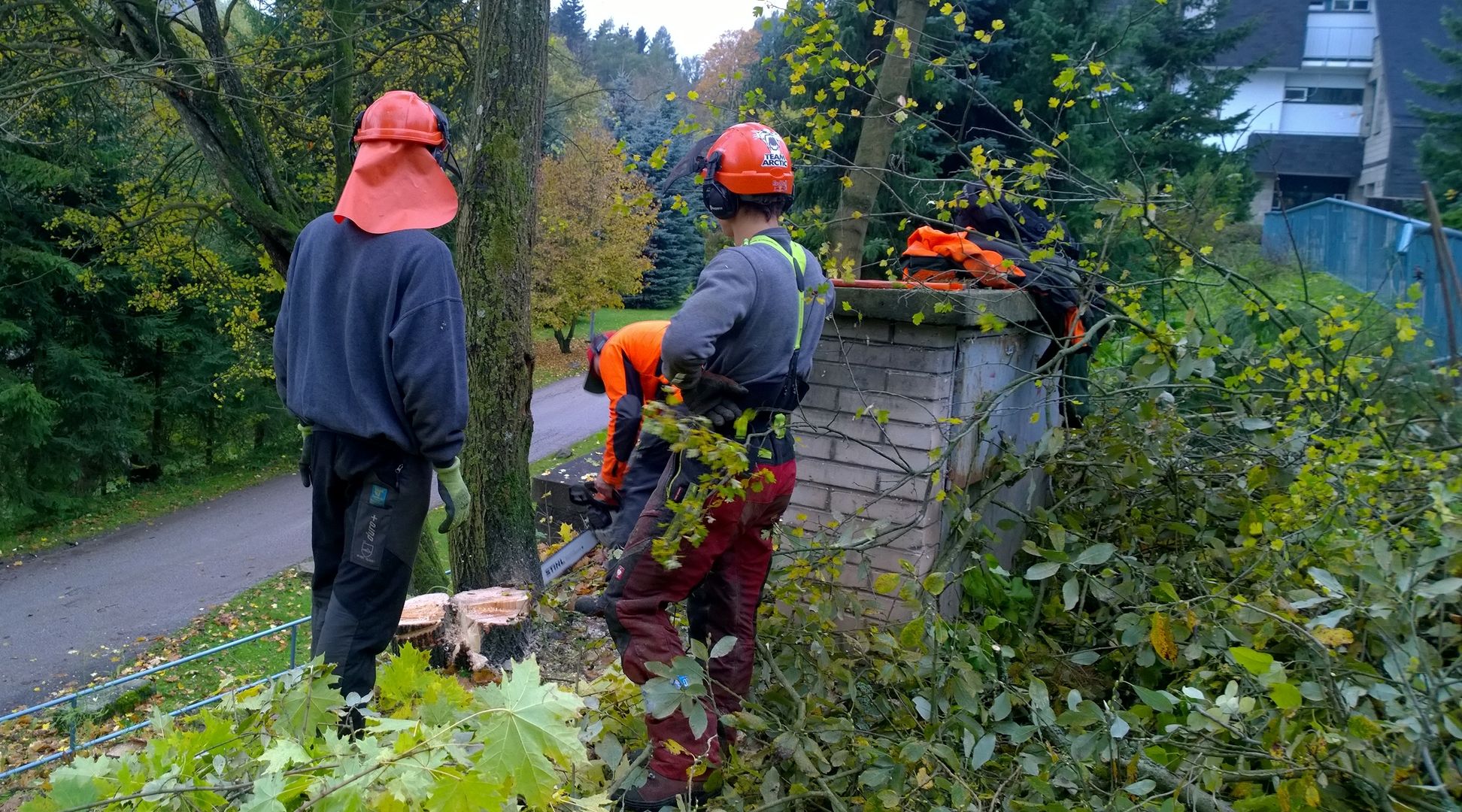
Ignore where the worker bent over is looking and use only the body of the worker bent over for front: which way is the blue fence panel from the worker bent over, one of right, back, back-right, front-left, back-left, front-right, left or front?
back-right

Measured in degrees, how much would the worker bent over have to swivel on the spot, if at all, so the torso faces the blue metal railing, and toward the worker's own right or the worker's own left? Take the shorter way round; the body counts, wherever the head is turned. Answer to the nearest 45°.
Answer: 0° — they already face it

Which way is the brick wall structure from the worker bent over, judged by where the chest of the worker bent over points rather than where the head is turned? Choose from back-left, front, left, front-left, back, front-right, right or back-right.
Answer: back

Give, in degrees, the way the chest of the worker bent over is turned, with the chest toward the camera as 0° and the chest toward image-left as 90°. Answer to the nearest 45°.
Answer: approximately 90°

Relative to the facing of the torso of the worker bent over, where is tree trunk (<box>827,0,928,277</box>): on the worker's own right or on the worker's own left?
on the worker's own right

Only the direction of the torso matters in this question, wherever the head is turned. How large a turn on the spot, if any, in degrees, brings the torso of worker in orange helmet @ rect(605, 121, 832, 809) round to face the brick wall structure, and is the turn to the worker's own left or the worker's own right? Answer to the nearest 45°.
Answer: approximately 90° to the worker's own right

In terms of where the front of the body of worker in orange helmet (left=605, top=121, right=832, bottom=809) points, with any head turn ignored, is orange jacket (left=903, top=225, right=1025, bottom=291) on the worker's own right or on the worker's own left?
on the worker's own right

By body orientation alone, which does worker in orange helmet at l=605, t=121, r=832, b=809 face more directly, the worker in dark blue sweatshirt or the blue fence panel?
the worker in dark blue sweatshirt

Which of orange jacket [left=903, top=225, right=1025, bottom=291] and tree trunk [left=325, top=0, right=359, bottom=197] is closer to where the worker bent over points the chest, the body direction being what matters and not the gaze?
the tree trunk

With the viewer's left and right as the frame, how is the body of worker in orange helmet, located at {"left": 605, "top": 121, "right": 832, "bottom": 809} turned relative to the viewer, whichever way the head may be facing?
facing away from the viewer and to the left of the viewer

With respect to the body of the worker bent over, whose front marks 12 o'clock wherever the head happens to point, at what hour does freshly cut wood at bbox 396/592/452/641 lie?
The freshly cut wood is roughly at 11 o'clock from the worker bent over.
